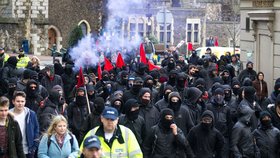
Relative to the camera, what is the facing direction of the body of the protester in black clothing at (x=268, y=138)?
toward the camera

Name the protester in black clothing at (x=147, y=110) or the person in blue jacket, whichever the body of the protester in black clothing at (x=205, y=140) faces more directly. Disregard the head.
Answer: the person in blue jacket

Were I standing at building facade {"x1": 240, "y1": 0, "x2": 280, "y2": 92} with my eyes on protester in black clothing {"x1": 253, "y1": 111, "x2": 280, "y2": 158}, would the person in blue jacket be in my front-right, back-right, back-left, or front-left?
front-right

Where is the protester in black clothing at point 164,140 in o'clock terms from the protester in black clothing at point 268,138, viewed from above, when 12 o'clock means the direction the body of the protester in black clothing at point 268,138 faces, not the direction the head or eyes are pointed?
the protester in black clothing at point 164,140 is roughly at 2 o'clock from the protester in black clothing at point 268,138.

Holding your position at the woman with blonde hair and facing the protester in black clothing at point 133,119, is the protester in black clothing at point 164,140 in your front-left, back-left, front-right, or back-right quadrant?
front-right

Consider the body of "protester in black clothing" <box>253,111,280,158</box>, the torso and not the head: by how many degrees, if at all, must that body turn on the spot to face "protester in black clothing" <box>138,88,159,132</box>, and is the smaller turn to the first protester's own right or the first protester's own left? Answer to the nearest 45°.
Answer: approximately 135° to the first protester's own right

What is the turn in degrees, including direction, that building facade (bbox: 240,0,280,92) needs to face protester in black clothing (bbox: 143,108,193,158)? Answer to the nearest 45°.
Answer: approximately 45° to its left

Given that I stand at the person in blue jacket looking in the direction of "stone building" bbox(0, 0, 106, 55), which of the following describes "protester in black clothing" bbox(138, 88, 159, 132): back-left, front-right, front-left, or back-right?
front-right

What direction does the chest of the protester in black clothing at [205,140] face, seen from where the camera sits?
toward the camera

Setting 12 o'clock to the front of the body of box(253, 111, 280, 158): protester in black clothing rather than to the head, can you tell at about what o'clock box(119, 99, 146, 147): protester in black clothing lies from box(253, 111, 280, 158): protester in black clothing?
box(119, 99, 146, 147): protester in black clothing is roughly at 3 o'clock from box(253, 111, 280, 158): protester in black clothing.

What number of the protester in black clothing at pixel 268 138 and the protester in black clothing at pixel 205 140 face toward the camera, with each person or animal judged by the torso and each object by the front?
2

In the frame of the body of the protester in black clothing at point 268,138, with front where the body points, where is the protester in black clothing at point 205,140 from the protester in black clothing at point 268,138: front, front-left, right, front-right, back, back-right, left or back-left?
right

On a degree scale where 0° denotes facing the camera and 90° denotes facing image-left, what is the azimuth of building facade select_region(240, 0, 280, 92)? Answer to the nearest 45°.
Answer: approximately 45°

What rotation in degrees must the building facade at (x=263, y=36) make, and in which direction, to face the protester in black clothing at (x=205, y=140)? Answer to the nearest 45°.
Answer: approximately 45° to its left

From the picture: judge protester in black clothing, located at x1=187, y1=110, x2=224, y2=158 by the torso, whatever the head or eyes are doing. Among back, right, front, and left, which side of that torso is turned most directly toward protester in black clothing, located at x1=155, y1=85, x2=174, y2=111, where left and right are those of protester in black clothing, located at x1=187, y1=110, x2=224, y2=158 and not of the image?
back
